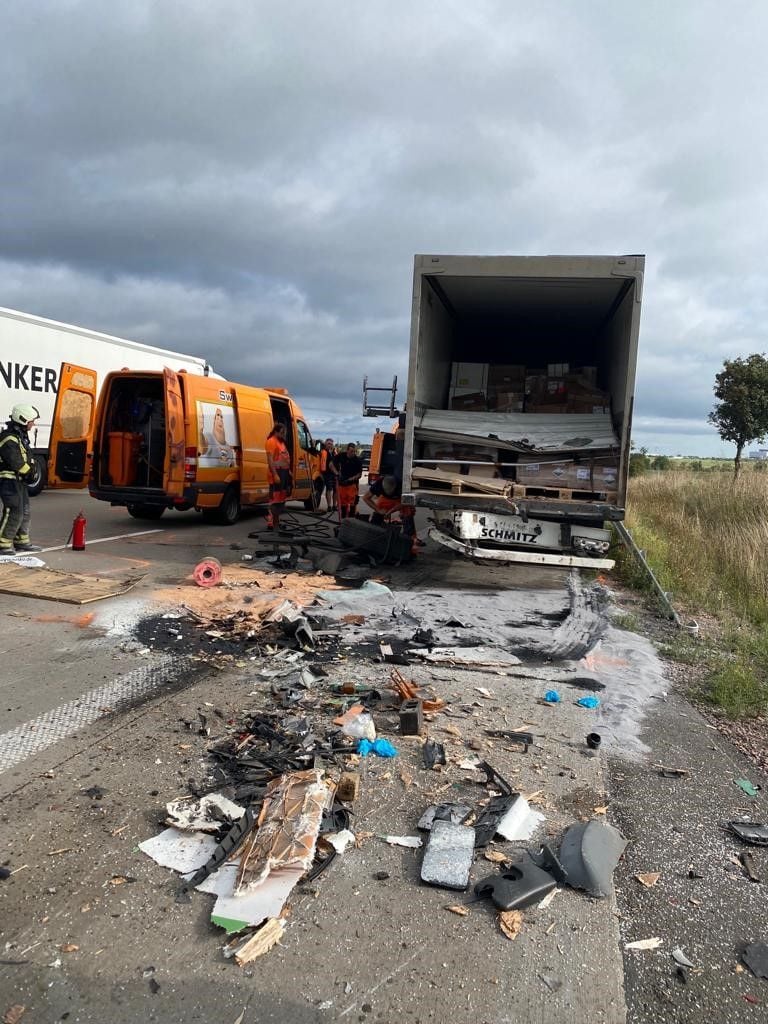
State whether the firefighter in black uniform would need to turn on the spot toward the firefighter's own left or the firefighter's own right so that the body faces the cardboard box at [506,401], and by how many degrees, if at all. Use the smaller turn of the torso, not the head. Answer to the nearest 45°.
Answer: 0° — they already face it

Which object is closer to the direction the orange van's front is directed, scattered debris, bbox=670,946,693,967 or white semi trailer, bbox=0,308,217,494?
the white semi trailer

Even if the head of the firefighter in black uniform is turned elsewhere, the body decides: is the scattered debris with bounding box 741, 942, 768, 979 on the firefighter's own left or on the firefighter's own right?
on the firefighter's own right

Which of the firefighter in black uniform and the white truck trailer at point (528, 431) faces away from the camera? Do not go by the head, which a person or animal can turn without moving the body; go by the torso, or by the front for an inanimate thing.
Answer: the white truck trailer

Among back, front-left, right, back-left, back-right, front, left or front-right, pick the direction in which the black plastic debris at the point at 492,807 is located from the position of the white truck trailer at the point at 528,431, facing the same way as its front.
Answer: back

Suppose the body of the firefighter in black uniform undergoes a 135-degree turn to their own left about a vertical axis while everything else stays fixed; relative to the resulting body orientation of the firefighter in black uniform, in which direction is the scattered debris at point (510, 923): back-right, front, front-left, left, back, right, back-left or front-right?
back-left

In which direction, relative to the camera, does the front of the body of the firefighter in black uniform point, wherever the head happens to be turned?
to the viewer's right

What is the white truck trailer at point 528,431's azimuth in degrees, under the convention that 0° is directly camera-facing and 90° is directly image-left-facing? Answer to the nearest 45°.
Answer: approximately 180°

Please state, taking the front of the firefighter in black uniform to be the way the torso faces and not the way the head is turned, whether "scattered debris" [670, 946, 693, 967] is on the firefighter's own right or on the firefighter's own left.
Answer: on the firefighter's own right

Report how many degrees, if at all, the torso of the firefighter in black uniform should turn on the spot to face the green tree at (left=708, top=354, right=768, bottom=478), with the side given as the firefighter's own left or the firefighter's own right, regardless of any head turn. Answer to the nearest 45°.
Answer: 0° — they already face it

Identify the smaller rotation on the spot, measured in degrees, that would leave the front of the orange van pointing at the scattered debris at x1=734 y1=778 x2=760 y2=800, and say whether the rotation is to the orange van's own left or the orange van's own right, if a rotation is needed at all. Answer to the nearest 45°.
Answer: approximately 135° to the orange van's own right

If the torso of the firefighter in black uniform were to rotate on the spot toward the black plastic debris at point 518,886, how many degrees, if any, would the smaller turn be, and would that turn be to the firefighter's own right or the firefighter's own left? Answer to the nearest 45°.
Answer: approximately 90° to the firefighter's own right

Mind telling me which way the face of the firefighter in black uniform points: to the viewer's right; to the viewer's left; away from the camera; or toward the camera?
to the viewer's right

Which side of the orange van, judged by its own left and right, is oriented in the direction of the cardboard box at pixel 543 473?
right

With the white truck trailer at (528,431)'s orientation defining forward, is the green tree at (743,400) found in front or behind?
in front

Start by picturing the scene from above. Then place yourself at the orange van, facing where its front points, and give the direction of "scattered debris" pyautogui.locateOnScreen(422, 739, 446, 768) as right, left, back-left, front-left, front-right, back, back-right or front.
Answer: back-right

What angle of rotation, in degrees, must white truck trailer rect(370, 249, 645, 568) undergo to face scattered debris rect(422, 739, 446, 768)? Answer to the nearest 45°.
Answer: approximately 180°

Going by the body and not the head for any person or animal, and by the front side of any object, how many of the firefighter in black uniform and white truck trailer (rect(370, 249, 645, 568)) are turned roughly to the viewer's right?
1

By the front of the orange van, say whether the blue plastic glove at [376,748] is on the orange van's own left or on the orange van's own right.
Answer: on the orange van's own right

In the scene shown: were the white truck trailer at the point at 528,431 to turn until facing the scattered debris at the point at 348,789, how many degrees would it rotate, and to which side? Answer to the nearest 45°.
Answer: approximately 180°

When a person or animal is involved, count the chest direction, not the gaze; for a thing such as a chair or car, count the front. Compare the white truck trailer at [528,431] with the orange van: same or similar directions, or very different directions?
same or similar directions
